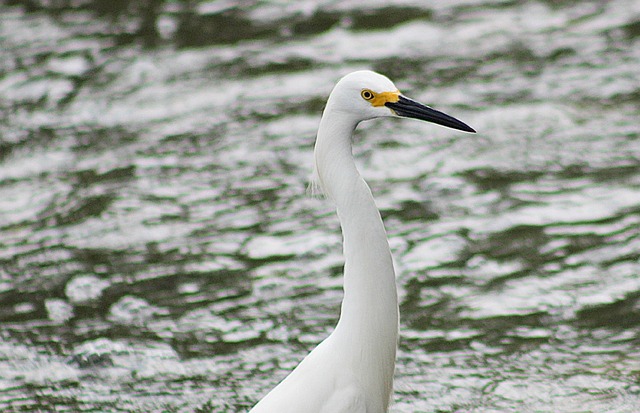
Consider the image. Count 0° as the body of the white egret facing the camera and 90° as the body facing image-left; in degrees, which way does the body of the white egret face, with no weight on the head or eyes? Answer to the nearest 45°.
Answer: approximately 270°
